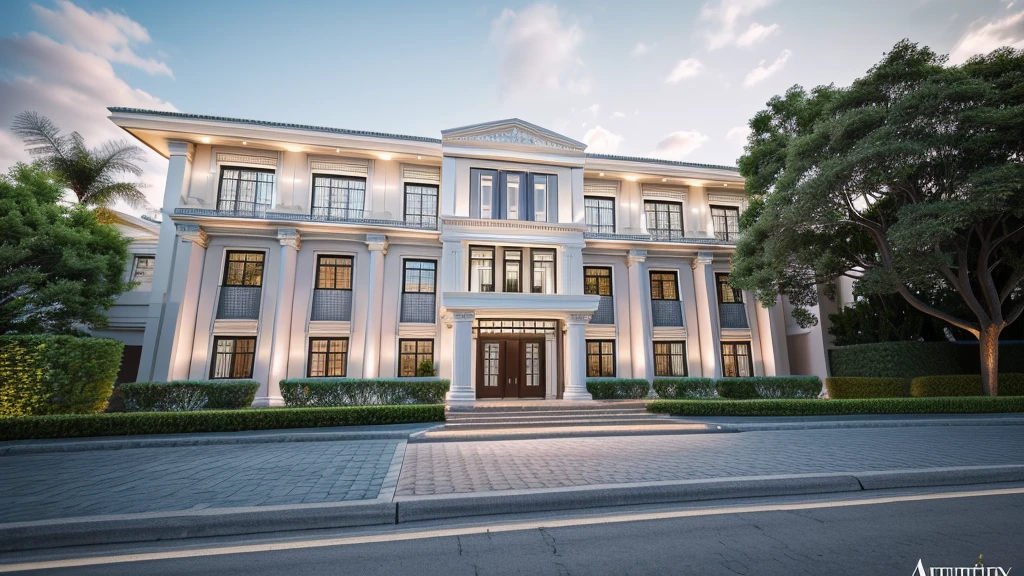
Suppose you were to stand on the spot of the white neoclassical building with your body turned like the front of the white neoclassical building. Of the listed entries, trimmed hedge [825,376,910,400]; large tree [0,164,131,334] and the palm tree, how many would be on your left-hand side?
1

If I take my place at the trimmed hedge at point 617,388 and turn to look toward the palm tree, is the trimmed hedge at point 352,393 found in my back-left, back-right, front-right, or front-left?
front-left

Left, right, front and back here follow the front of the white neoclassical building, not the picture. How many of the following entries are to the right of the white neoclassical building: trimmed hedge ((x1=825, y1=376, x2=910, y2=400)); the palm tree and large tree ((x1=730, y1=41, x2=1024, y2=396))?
1

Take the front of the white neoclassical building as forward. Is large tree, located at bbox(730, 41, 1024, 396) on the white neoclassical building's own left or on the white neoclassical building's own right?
on the white neoclassical building's own left

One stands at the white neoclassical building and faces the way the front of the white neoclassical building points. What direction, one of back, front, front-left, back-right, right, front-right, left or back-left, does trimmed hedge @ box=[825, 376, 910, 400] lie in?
left

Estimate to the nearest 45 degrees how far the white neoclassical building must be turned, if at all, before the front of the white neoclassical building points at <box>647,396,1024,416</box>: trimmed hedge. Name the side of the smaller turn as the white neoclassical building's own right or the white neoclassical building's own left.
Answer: approximately 90° to the white neoclassical building's own left

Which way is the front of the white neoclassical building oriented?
toward the camera

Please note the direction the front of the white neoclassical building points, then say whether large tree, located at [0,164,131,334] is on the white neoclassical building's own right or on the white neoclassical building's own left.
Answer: on the white neoclassical building's own right

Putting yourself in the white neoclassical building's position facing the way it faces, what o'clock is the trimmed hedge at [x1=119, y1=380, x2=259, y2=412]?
The trimmed hedge is roughly at 2 o'clock from the white neoclassical building.

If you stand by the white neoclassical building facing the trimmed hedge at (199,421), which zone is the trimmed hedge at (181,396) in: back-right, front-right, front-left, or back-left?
front-right
